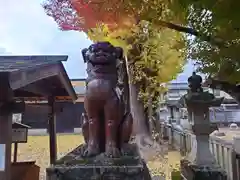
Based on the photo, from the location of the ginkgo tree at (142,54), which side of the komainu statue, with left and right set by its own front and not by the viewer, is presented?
back

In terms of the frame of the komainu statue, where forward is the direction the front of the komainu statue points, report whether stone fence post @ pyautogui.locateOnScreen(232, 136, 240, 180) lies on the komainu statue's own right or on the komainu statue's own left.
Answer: on the komainu statue's own left

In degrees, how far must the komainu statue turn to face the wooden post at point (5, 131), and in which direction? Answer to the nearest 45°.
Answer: approximately 135° to its right

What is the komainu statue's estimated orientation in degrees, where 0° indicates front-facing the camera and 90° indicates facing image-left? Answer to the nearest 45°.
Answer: approximately 0°

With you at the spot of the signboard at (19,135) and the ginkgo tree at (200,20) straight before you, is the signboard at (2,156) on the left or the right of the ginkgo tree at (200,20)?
right

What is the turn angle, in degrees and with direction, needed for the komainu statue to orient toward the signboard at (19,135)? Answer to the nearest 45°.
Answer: approximately 135° to its right

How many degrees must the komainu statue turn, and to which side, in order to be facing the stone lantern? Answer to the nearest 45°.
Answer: approximately 135° to its left
